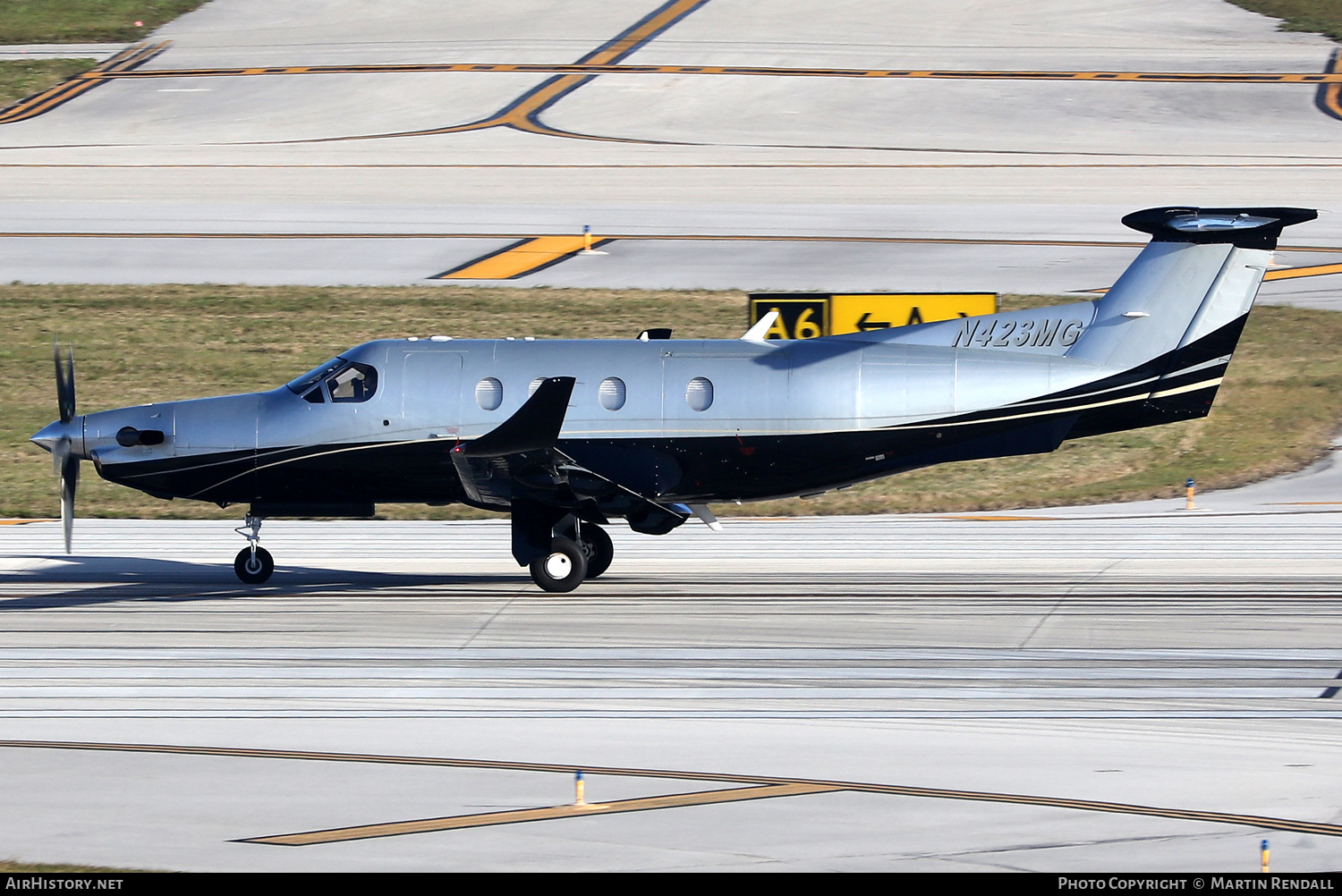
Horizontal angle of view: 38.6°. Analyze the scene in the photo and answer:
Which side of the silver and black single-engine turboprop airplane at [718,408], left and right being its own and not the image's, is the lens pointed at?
left
